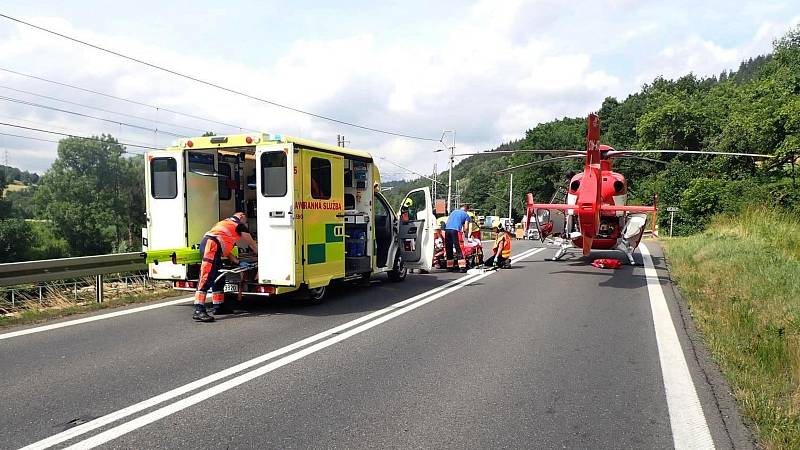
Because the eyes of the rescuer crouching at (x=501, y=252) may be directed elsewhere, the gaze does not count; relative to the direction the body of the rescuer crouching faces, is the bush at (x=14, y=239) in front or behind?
in front

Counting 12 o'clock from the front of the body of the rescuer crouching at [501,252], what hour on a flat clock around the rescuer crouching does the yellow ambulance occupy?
The yellow ambulance is roughly at 10 o'clock from the rescuer crouching.

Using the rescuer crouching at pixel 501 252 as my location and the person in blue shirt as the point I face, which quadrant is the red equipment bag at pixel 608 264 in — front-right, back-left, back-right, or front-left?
back-left

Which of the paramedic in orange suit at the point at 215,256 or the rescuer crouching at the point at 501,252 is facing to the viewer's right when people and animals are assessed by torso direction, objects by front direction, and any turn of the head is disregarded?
the paramedic in orange suit

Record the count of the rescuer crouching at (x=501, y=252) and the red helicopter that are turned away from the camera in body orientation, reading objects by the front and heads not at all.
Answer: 1

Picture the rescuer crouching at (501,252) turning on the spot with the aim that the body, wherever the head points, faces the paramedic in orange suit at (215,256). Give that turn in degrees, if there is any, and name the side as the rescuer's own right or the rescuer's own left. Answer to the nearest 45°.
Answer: approximately 45° to the rescuer's own left

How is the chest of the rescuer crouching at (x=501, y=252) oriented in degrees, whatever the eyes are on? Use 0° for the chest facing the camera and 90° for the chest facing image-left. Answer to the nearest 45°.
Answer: approximately 90°

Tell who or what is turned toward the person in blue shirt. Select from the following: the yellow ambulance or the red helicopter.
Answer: the yellow ambulance

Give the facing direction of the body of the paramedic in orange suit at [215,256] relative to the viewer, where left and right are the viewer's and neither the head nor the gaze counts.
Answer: facing to the right of the viewer

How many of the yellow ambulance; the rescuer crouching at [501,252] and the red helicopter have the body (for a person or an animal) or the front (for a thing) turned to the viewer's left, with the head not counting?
1

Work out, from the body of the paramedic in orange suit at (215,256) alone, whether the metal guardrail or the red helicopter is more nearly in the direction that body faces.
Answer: the red helicopter

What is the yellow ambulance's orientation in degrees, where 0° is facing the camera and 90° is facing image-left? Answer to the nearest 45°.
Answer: approximately 225°

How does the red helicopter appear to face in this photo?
away from the camera
